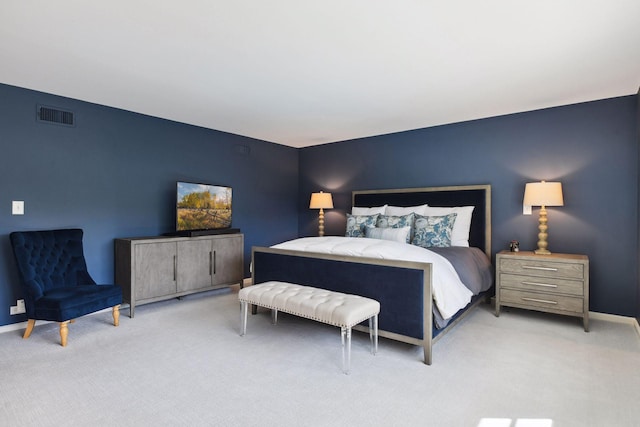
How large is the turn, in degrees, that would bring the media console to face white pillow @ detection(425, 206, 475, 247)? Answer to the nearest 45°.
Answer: approximately 45° to its left

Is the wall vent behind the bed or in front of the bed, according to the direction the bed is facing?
in front

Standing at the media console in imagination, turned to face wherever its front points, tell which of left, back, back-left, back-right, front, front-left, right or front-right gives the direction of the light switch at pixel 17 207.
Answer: back-right

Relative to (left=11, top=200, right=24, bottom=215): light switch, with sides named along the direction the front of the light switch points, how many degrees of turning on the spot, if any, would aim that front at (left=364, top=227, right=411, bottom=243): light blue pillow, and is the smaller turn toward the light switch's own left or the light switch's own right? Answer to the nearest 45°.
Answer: approximately 45° to the light switch's own left

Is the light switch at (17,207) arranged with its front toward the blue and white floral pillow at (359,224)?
no

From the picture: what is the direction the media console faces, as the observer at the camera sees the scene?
facing the viewer and to the right of the viewer

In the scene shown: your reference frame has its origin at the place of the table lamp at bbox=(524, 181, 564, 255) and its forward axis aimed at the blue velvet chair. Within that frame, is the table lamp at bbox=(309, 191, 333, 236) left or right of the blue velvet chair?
right

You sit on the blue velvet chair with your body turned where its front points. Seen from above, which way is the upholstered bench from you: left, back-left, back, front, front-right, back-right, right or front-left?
front

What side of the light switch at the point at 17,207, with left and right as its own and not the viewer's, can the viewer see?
front
